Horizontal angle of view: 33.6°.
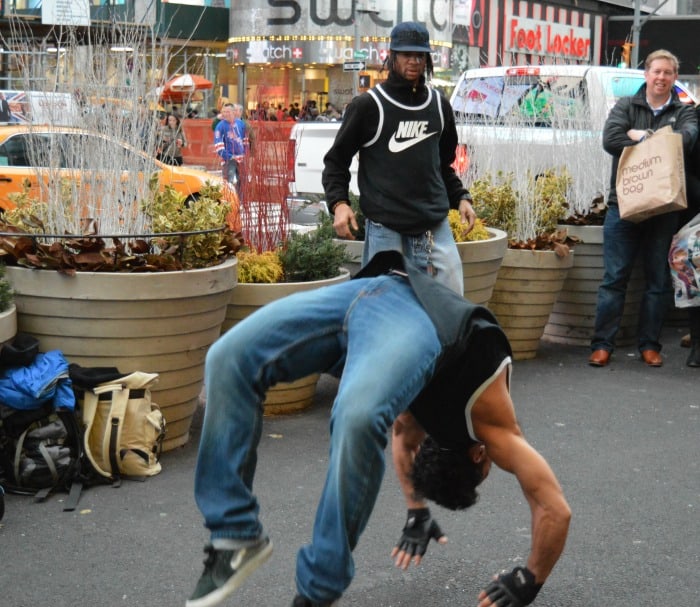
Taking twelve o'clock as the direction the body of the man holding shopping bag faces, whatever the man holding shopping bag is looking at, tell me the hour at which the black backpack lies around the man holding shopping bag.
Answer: The black backpack is roughly at 1 o'clock from the man holding shopping bag.

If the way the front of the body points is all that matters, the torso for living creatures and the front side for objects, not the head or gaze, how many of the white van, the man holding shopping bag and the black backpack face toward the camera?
2

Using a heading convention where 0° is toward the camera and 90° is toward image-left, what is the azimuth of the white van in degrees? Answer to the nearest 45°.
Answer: approximately 225°

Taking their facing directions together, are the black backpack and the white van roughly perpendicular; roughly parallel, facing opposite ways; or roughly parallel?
roughly perpendicular

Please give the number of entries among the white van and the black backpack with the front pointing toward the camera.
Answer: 1

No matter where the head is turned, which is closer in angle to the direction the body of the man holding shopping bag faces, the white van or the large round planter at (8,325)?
the large round planter

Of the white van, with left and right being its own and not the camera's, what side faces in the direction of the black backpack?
back

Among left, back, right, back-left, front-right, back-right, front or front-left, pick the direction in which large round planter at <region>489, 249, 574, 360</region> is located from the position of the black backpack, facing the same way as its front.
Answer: back-left

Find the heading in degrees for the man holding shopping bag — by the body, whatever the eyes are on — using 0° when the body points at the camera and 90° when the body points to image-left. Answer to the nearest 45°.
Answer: approximately 0°

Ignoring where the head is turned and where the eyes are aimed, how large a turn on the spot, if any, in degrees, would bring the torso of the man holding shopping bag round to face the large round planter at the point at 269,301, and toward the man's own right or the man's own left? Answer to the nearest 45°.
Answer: approximately 45° to the man's own right
